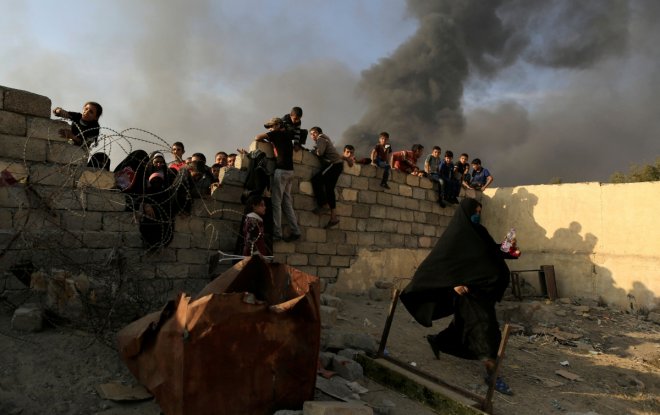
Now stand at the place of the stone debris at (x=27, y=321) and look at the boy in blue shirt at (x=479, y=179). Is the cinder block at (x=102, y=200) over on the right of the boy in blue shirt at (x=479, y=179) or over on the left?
left

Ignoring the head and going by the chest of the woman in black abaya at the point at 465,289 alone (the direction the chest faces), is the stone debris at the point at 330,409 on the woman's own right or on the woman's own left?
on the woman's own right

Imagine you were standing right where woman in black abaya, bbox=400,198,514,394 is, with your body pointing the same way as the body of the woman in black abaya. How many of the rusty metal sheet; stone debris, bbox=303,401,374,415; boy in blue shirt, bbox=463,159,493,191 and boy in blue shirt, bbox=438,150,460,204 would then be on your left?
2
